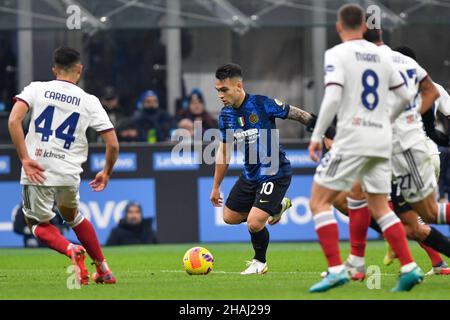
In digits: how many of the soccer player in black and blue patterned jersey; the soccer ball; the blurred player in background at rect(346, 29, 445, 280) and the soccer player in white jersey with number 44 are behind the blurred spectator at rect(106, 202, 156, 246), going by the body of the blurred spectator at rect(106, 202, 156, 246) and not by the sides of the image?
0

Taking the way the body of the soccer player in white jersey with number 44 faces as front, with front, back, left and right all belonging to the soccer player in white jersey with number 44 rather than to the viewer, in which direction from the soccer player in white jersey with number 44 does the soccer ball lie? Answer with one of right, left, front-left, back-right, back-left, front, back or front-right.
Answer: front-right

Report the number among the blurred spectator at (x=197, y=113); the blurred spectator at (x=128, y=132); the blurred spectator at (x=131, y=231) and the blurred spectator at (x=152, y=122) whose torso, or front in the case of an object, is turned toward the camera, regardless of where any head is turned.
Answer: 4

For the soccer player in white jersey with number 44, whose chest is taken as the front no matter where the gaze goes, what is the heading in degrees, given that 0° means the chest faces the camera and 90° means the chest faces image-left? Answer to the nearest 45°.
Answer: approximately 180°

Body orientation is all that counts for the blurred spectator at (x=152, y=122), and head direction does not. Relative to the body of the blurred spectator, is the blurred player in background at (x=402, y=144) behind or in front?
in front

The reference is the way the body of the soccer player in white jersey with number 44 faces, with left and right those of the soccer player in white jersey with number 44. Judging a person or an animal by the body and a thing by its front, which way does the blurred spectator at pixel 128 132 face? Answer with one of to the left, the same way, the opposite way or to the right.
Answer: the opposite way

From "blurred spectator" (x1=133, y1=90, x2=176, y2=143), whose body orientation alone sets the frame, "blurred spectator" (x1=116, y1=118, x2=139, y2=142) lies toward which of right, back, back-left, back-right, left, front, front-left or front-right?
right

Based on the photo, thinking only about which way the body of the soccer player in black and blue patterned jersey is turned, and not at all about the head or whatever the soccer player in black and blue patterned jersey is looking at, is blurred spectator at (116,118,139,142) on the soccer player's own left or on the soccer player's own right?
on the soccer player's own right

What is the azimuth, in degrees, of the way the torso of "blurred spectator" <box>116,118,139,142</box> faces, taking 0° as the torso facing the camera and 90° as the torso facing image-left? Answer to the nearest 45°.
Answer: approximately 0°

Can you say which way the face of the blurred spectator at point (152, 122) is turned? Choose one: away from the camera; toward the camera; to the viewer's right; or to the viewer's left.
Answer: toward the camera

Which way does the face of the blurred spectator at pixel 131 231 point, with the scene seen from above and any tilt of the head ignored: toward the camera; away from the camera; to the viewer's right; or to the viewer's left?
toward the camera

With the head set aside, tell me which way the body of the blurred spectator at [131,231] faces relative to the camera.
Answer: toward the camera

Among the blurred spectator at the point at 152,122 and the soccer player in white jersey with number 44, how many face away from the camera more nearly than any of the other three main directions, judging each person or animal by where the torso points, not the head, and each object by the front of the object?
1

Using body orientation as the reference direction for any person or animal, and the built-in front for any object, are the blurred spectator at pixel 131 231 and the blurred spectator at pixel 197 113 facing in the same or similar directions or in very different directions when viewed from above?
same or similar directions

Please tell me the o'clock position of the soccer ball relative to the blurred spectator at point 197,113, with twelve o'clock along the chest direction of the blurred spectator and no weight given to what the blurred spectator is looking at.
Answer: The soccer ball is roughly at 12 o'clock from the blurred spectator.

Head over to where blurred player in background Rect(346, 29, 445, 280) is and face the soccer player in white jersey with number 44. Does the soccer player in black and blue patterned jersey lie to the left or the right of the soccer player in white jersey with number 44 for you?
right

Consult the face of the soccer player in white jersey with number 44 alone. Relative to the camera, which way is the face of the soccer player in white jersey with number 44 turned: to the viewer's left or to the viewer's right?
to the viewer's right

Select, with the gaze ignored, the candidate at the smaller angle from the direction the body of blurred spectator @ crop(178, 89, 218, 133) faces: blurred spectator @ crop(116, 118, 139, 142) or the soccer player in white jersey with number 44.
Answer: the soccer player in white jersey with number 44
